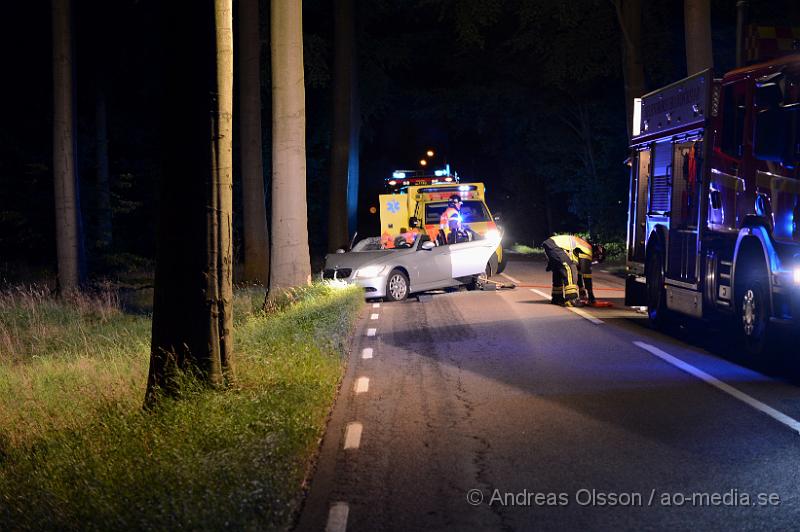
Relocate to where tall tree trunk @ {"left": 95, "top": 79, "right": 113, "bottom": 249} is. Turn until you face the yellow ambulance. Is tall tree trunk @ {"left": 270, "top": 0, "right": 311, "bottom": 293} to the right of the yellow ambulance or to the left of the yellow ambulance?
right

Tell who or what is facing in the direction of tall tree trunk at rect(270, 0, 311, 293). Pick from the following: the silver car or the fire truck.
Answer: the silver car

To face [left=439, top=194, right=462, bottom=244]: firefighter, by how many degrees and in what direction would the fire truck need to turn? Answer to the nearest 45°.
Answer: approximately 180°

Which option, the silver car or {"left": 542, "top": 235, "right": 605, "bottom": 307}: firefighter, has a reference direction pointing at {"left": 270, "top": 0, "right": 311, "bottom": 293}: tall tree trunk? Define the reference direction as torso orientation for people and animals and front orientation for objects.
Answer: the silver car

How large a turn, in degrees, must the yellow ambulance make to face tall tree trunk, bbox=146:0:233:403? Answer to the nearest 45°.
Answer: approximately 45° to its right

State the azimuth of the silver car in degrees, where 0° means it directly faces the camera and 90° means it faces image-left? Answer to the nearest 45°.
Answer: approximately 45°
